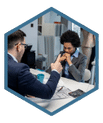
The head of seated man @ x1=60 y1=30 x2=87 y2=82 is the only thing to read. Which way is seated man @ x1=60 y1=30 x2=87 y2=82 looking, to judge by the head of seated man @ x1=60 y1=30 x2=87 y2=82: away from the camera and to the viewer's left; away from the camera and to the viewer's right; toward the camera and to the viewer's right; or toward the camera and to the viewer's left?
toward the camera and to the viewer's left

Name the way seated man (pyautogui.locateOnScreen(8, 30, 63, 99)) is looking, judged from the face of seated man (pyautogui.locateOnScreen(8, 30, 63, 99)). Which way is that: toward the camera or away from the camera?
away from the camera

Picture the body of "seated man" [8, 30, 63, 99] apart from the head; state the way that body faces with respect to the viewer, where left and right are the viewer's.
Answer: facing away from the viewer and to the right of the viewer

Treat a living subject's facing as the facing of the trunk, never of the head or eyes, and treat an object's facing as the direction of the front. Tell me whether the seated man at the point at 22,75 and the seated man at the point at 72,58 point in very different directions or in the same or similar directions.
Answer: very different directions
